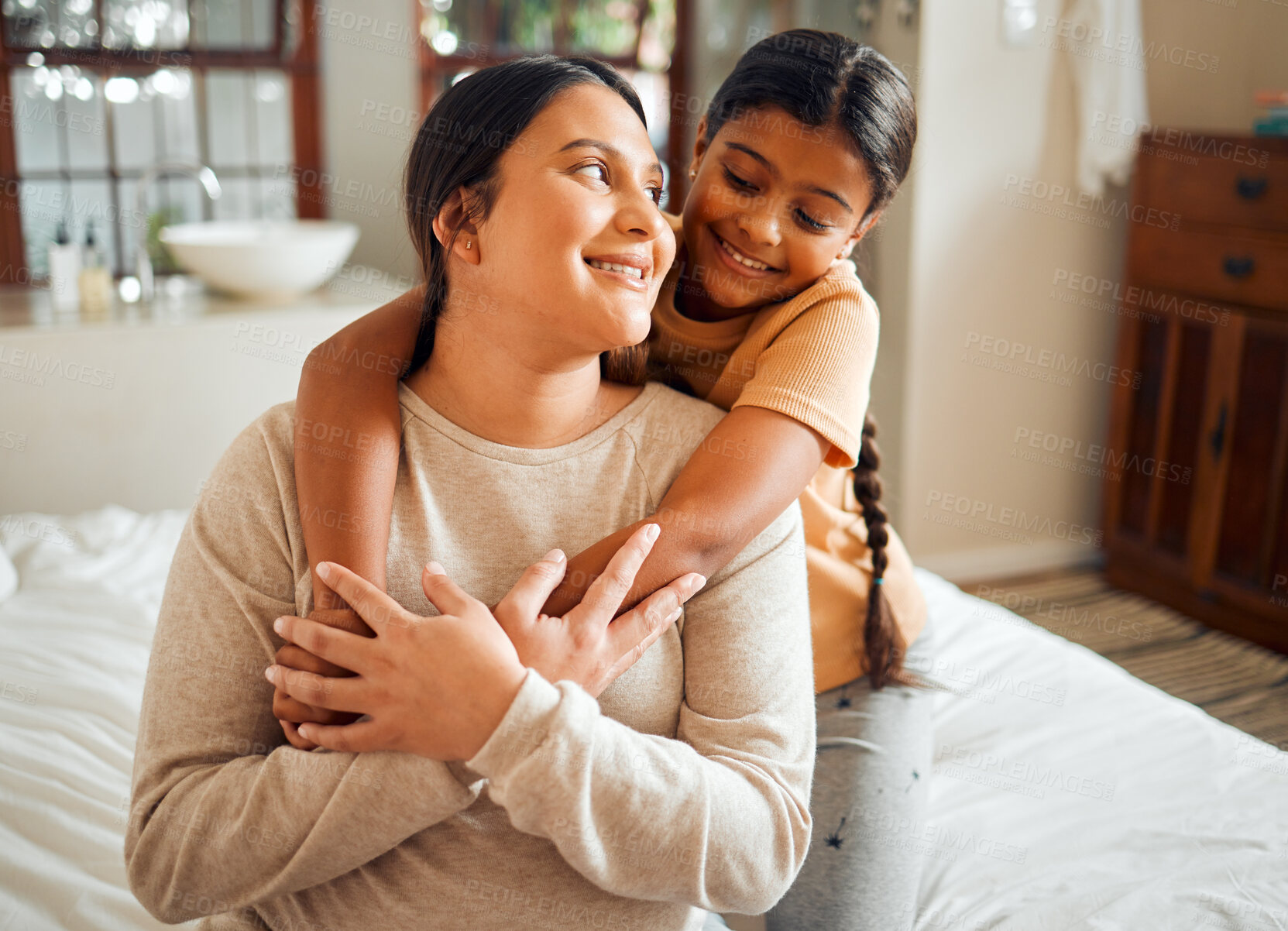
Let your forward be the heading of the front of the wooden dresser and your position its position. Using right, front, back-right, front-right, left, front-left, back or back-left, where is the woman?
front-left

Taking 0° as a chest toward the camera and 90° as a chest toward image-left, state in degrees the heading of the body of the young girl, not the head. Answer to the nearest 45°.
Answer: approximately 45°

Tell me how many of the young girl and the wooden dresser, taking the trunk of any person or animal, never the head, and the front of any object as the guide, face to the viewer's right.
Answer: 0

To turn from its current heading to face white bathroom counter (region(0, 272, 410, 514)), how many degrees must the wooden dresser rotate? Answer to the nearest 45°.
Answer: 0° — it already faces it

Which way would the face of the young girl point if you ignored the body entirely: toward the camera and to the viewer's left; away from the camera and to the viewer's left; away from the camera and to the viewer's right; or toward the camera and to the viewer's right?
toward the camera and to the viewer's left

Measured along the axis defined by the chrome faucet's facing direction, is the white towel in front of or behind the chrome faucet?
in front
